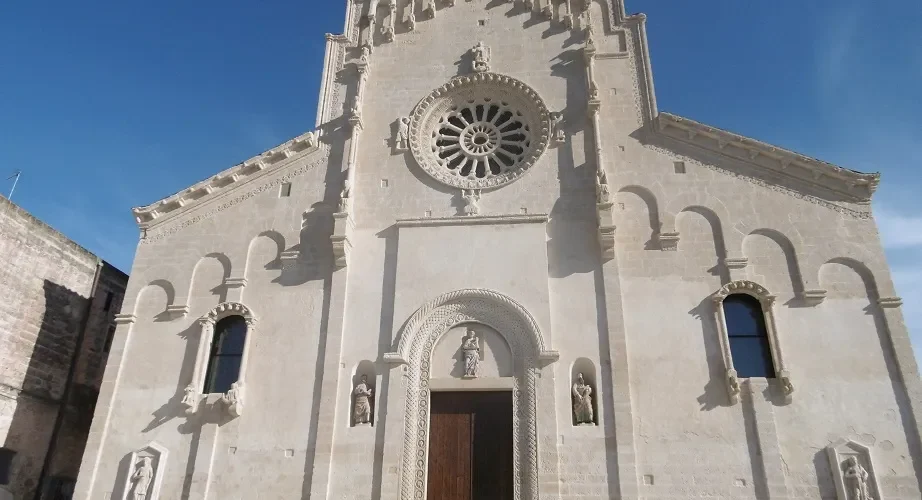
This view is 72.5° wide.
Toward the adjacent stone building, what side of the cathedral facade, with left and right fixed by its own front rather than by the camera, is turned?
right

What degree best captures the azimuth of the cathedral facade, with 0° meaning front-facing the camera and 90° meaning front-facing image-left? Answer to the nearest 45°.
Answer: approximately 0°
